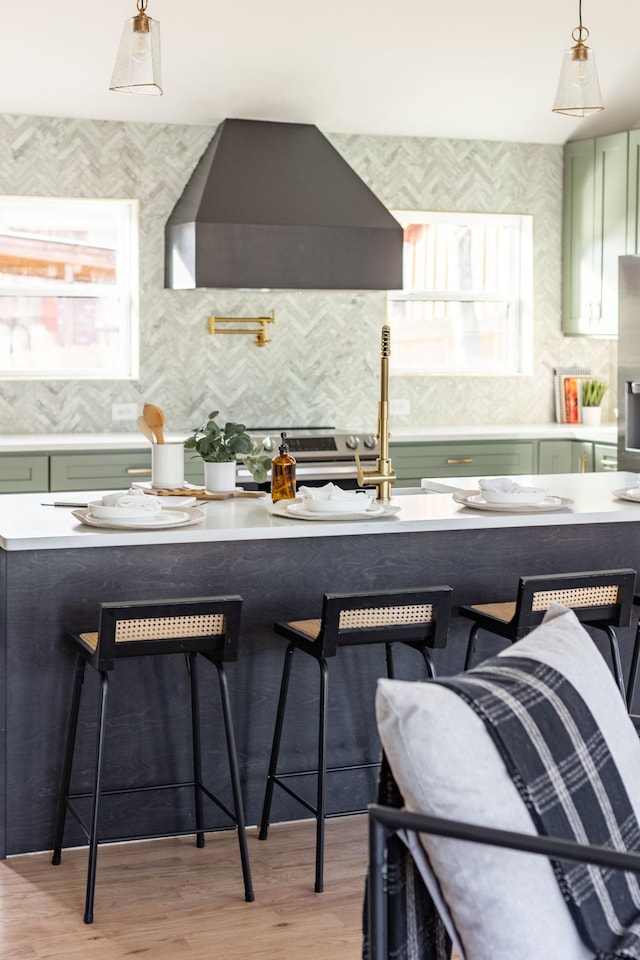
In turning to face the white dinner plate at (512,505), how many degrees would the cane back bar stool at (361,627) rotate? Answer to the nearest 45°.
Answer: approximately 90° to its right

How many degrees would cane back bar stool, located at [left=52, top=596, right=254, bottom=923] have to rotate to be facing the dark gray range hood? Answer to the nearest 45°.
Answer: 0° — it already faces it

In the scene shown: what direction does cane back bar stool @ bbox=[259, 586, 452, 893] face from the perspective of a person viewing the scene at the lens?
facing away from the viewer and to the left of the viewer

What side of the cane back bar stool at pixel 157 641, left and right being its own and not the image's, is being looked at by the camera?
back

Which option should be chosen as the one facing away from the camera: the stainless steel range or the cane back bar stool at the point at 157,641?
the cane back bar stool

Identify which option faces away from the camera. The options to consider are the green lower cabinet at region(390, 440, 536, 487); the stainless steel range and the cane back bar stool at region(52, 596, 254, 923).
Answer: the cane back bar stool

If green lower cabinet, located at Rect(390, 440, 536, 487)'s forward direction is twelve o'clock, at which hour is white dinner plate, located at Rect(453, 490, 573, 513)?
The white dinner plate is roughly at 12 o'clock from the green lower cabinet.

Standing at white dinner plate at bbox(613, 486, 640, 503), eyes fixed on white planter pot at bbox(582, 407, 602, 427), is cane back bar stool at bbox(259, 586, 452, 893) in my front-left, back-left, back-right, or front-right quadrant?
back-left

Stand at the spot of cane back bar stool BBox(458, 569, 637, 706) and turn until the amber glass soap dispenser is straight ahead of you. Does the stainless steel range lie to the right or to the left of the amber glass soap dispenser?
right
